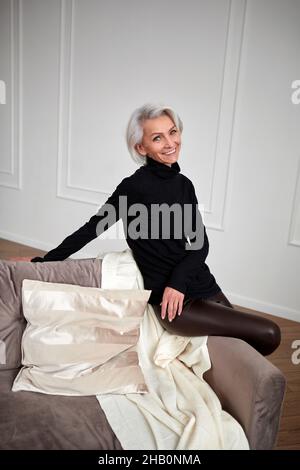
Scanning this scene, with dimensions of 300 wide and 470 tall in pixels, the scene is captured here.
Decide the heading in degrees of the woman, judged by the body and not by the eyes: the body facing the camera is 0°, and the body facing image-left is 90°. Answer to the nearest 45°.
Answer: approximately 315°
